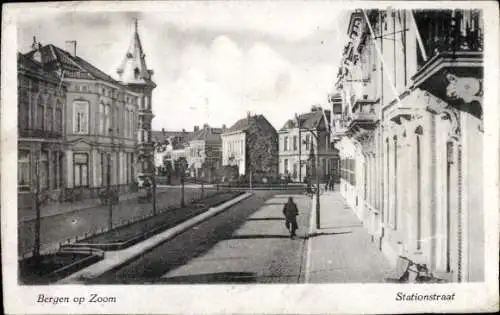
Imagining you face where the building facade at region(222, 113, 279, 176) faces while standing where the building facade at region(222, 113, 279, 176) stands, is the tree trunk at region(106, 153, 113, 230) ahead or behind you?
ahead

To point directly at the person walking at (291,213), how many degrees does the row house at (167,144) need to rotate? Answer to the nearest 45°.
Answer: approximately 45° to its left

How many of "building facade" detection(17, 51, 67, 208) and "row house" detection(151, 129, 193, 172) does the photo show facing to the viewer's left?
0

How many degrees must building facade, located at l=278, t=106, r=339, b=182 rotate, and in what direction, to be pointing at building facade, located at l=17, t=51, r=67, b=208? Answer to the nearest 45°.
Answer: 0° — it already faces it

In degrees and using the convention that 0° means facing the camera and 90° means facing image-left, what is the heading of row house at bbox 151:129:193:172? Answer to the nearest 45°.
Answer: approximately 0°

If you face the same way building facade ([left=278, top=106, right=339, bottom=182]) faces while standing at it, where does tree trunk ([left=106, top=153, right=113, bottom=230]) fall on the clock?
The tree trunk is roughly at 1 o'clock from the building facade.

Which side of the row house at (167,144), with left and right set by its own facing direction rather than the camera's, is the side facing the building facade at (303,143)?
left
